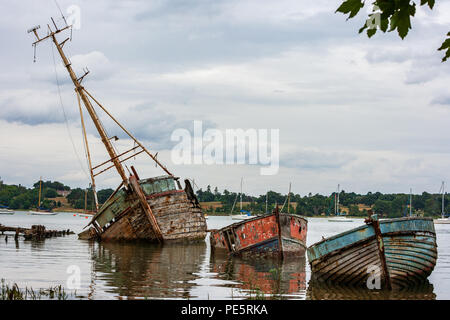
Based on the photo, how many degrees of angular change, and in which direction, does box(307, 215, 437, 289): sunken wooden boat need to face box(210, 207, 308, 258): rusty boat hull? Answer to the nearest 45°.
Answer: approximately 135° to its right

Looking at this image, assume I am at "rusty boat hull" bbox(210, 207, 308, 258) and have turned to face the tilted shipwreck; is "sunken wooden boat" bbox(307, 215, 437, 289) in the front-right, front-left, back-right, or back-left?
back-left

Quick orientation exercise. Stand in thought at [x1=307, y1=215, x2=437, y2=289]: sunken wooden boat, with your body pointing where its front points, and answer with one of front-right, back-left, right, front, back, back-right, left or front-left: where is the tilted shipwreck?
back-right
